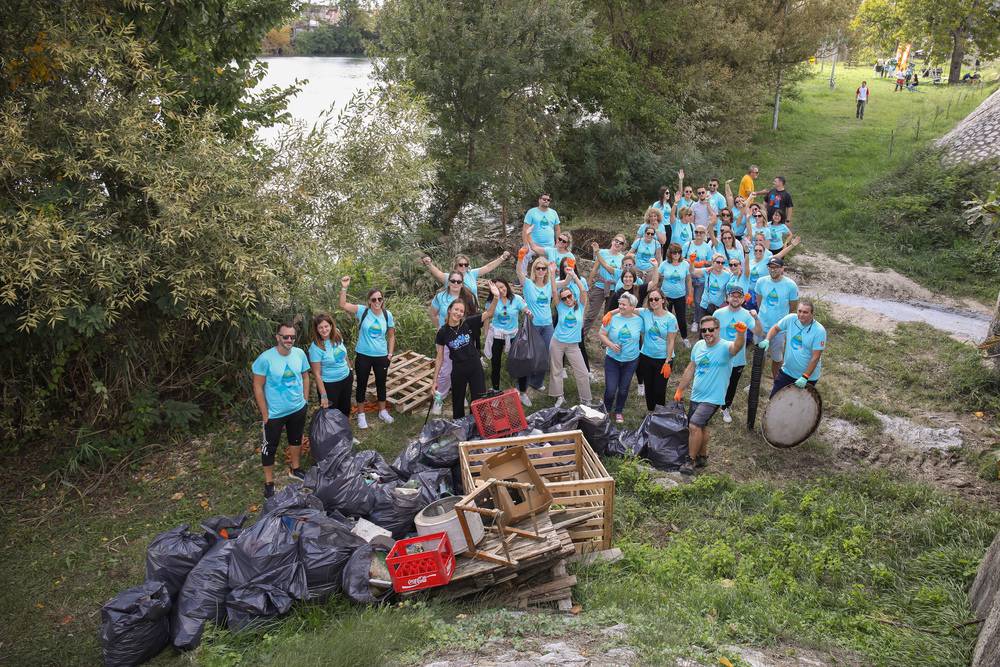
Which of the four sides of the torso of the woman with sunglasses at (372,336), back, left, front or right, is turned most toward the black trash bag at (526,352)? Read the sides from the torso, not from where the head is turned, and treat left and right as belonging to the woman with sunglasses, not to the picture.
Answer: left

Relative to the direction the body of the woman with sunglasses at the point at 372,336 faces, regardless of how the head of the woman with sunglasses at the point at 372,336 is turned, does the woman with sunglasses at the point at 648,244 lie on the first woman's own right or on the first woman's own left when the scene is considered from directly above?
on the first woman's own left

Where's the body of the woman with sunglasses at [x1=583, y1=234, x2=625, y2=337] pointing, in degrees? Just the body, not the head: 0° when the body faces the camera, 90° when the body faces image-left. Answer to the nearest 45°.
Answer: approximately 0°

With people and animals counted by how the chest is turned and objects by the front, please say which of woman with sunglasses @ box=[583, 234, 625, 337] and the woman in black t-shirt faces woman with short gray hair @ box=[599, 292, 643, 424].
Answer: woman with sunglasses @ box=[583, 234, 625, 337]
